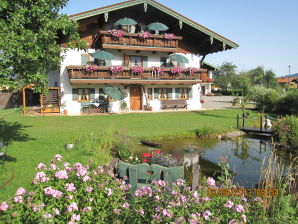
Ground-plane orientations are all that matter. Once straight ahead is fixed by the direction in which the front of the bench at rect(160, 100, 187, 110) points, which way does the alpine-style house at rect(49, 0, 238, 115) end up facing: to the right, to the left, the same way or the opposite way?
the same way

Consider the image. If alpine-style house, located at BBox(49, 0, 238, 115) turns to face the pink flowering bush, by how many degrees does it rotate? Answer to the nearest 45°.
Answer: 0° — it already faces it

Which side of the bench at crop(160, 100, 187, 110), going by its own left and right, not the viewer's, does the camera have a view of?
front

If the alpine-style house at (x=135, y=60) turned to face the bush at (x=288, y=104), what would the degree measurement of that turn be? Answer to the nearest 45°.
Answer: approximately 90° to its left

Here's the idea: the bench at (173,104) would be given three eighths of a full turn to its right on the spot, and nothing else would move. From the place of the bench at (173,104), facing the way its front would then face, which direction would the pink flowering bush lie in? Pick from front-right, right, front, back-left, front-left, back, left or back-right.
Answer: back-left

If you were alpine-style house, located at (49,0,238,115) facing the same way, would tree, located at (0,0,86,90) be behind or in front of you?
in front

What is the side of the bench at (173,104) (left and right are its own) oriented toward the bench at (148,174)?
front

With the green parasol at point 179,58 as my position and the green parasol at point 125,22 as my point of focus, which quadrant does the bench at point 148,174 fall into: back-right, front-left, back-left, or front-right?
front-left

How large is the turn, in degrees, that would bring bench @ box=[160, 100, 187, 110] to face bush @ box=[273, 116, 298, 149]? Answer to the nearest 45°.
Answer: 0° — it already faces it

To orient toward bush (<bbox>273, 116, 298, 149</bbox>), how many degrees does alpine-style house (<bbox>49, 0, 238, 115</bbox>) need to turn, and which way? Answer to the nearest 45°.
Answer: approximately 45° to its left

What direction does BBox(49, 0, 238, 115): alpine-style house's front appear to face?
toward the camera

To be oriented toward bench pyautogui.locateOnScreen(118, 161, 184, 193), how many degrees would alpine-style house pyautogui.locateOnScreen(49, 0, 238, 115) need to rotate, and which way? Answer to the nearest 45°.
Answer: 0° — it already faces it
